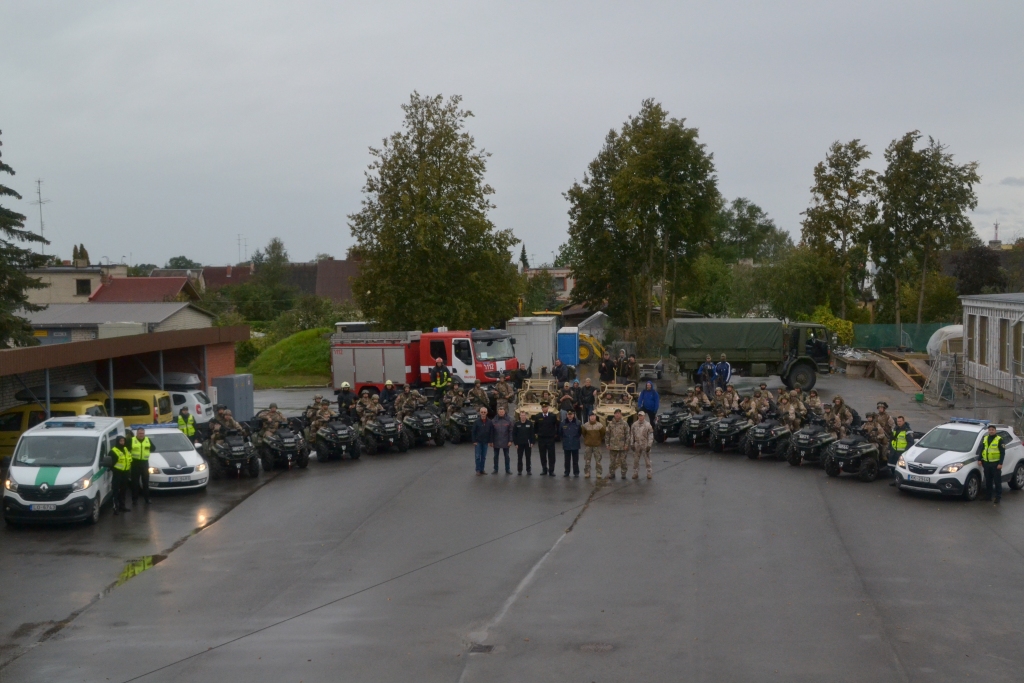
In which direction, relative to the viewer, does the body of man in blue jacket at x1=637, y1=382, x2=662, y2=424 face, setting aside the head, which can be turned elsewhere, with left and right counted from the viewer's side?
facing the viewer

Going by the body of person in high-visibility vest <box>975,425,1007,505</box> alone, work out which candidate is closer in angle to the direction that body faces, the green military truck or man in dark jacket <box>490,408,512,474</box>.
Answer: the man in dark jacket

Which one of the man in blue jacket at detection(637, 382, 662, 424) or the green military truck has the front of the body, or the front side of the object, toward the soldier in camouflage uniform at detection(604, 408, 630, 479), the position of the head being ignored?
the man in blue jacket

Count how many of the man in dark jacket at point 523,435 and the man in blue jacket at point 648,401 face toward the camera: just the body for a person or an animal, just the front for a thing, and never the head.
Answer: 2

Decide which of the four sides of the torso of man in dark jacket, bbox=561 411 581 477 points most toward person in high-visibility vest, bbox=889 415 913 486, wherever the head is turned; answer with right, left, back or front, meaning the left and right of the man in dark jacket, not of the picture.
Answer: left

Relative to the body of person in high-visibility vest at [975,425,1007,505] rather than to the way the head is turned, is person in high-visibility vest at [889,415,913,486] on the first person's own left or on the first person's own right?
on the first person's own right

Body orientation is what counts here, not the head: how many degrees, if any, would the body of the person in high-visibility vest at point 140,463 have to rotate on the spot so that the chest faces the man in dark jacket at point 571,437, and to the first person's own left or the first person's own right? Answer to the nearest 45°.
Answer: approximately 90° to the first person's own left

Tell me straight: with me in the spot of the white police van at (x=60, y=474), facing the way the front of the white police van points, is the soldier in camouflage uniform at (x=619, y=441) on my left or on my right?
on my left

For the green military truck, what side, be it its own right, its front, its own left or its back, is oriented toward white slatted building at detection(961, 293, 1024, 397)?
front

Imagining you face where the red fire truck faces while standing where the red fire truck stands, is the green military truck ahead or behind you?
ahead

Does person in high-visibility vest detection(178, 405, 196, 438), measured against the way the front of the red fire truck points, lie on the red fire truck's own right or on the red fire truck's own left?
on the red fire truck's own right

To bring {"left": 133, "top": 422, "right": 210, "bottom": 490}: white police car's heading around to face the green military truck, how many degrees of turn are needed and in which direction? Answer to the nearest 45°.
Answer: approximately 90° to its left

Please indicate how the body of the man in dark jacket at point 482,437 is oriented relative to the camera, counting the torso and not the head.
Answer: toward the camera

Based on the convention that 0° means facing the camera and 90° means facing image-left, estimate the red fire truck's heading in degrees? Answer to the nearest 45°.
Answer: approximately 315°

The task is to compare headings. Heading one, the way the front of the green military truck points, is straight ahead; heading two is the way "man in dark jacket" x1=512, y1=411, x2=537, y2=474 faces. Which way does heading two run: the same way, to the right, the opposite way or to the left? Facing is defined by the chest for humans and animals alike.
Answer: to the right

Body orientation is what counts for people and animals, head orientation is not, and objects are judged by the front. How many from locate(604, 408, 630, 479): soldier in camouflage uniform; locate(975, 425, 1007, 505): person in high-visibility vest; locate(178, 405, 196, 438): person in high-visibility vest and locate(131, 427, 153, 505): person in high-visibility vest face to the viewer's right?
0
